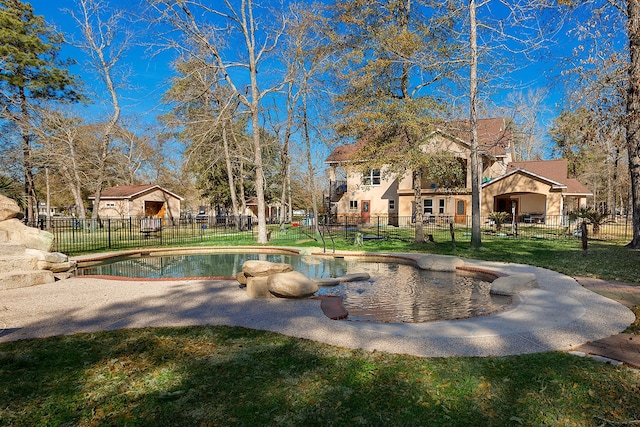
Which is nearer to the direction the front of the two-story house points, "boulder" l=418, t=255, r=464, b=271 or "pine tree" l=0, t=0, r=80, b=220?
the boulder

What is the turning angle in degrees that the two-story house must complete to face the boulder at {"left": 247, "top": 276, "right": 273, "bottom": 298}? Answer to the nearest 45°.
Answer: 0° — it already faces it

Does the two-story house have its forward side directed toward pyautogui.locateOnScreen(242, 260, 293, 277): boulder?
yes

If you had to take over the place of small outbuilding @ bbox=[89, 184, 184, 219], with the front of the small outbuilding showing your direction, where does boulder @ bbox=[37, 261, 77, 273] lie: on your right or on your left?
on your right

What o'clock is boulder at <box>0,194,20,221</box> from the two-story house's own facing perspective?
The boulder is roughly at 1 o'clock from the two-story house.

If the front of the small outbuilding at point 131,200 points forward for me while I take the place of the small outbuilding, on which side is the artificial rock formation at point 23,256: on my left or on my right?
on my right

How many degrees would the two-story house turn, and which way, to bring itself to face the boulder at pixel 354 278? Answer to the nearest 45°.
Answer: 0° — it already faces it

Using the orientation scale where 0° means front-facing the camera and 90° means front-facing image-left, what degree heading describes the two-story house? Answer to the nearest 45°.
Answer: approximately 0°
